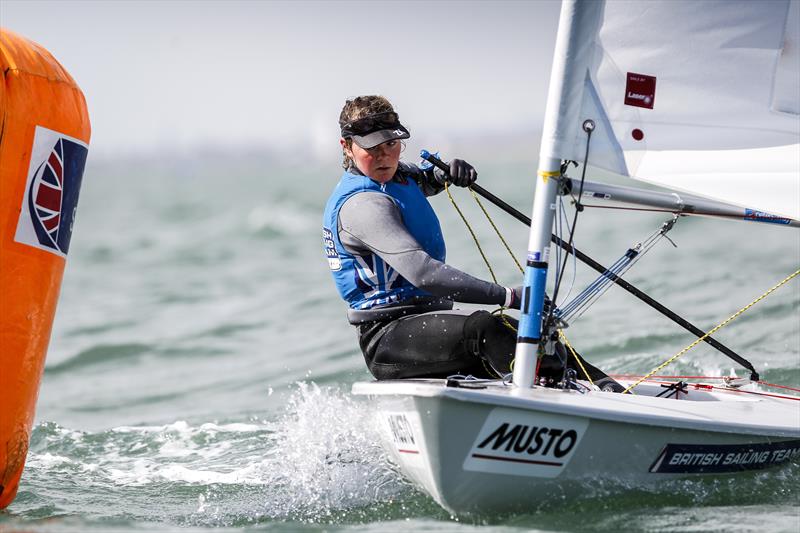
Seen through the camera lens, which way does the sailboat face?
facing the viewer and to the left of the viewer
